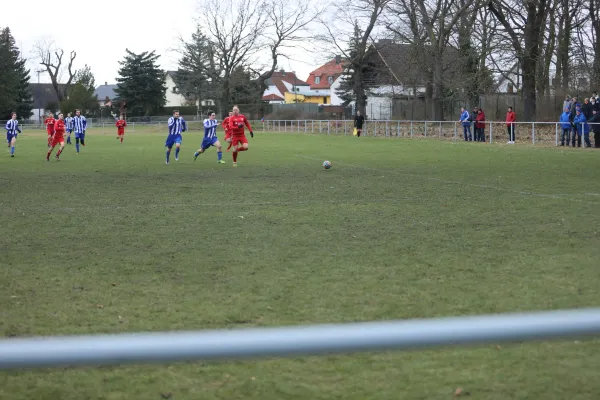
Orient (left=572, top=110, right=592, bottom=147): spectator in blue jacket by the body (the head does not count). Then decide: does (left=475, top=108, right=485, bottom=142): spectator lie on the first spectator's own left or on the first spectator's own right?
on the first spectator's own right

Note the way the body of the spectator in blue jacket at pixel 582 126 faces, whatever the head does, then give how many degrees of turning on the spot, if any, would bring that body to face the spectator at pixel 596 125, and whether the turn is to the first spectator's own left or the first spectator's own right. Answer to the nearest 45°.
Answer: approximately 90° to the first spectator's own left

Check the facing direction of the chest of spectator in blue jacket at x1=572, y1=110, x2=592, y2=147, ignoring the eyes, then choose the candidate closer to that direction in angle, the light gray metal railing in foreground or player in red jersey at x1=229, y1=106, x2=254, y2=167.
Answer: the player in red jersey

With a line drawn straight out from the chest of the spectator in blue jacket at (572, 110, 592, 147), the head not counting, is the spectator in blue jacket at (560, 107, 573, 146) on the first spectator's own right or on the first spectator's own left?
on the first spectator's own right

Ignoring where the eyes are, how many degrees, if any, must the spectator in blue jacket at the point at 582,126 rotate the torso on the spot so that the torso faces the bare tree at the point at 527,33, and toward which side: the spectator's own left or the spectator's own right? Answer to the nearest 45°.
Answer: approximately 135° to the spectator's own right

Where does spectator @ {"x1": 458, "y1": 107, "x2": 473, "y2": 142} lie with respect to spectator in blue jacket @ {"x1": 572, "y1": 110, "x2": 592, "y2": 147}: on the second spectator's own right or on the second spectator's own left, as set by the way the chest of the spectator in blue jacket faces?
on the second spectator's own right

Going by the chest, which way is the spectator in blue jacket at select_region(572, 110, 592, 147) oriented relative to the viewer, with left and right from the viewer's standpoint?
facing the viewer and to the left of the viewer
